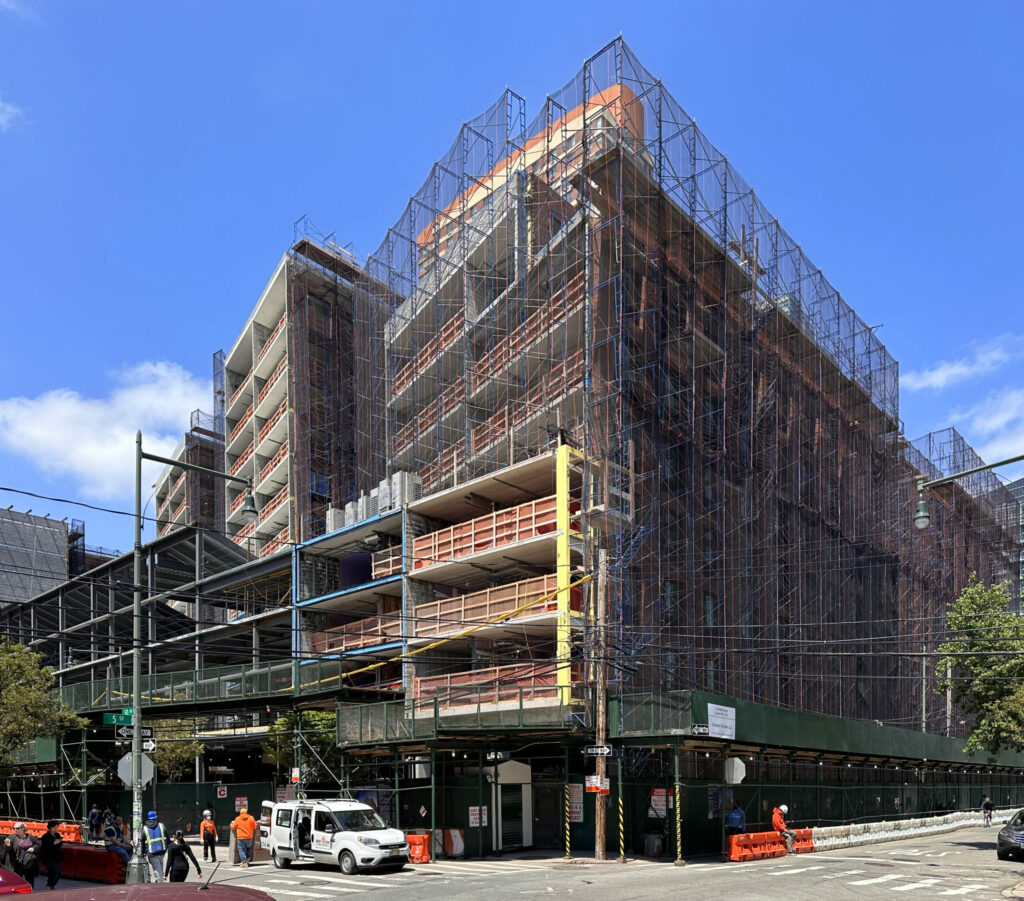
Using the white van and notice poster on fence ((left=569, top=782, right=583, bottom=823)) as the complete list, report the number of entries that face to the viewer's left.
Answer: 0

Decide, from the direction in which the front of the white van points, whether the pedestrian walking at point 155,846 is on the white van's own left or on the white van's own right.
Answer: on the white van's own right

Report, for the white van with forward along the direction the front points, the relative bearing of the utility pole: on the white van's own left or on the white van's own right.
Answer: on the white van's own left

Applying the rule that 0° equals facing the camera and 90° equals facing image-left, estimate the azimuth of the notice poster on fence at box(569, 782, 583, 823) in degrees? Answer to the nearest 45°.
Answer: approximately 0°

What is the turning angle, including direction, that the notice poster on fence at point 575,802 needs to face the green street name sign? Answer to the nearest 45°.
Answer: approximately 45° to its right
